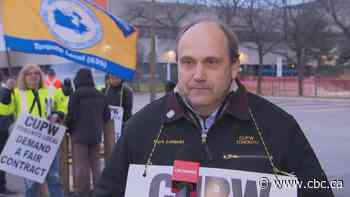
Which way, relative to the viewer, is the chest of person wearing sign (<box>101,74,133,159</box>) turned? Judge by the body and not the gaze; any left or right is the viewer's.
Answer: facing the viewer and to the left of the viewer

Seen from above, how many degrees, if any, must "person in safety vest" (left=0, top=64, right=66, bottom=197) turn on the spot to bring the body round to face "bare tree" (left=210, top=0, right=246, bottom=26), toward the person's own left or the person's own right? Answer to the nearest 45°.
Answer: approximately 135° to the person's own left

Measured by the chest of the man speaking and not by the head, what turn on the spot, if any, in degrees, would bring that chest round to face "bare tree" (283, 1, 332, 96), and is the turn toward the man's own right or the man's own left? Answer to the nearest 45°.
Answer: approximately 180°

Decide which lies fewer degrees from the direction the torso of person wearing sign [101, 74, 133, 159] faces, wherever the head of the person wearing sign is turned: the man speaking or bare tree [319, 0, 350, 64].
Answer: the man speaking

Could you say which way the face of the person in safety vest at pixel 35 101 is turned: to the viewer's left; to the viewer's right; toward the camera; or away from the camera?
toward the camera

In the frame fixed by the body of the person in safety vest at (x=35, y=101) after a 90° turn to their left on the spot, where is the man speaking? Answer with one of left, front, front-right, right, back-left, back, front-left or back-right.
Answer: right

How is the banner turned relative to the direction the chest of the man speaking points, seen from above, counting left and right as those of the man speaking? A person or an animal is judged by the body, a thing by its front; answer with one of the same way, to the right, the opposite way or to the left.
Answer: the same way

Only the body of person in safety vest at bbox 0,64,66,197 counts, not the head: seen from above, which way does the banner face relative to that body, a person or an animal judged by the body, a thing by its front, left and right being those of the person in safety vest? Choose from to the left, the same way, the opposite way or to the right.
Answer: the same way

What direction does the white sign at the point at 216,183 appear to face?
toward the camera

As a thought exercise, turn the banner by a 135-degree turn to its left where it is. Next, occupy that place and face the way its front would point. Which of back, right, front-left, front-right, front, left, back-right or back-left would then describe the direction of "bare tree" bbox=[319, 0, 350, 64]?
front

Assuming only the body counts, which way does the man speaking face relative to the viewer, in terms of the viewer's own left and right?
facing the viewer

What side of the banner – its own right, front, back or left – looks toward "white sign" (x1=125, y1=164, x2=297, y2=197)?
front

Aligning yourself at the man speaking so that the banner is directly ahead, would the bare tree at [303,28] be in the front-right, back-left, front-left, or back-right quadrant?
front-right

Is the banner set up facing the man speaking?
yes
